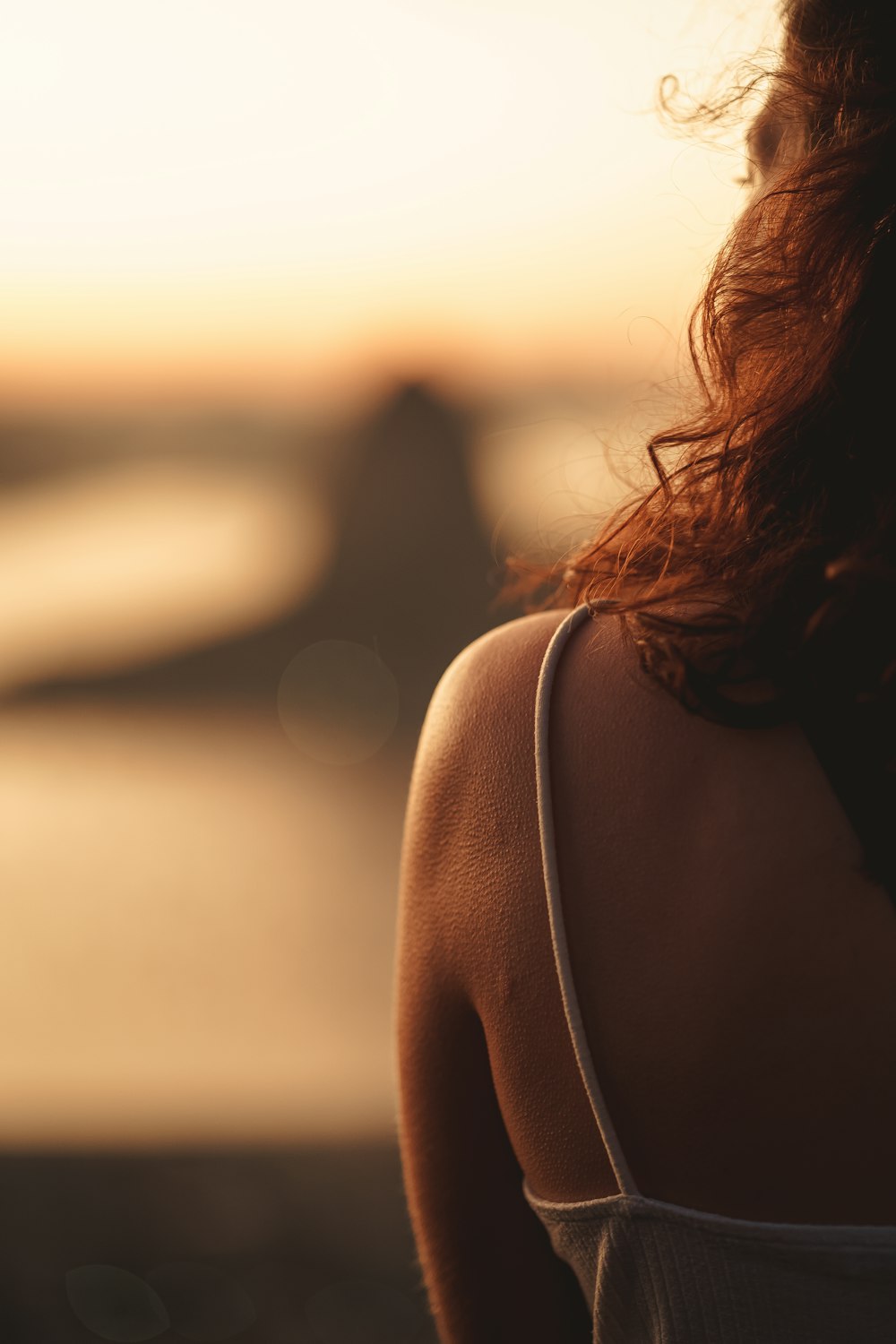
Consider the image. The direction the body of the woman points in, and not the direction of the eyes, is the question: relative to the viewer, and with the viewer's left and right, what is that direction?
facing away from the viewer
